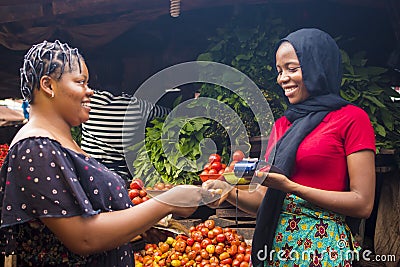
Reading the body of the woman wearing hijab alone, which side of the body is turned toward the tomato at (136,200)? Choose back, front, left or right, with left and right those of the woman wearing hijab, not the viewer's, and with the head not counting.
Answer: right

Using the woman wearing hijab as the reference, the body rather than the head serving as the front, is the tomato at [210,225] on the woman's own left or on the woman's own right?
on the woman's own right

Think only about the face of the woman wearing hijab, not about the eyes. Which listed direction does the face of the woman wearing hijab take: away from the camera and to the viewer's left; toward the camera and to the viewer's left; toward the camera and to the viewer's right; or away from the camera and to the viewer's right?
toward the camera and to the viewer's left

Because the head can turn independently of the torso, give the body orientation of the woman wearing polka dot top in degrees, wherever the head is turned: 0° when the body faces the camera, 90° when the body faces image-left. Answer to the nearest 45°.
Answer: approximately 270°

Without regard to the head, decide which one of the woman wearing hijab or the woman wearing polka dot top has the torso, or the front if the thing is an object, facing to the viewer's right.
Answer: the woman wearing polka dot top

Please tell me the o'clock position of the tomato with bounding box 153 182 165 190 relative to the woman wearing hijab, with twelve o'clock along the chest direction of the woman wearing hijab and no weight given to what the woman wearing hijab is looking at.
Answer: The tomato is roughly at 3 o'clock from the woman wearing hijab.

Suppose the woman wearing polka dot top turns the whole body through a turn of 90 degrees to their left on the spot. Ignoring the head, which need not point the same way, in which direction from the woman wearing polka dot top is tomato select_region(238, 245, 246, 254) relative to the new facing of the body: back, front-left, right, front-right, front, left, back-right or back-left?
front-right

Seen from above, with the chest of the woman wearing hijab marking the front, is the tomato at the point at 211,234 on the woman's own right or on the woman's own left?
on the woman's own right

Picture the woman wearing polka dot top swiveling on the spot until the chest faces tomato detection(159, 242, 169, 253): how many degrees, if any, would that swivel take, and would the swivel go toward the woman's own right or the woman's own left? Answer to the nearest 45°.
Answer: approximately 90° to the woman's own left

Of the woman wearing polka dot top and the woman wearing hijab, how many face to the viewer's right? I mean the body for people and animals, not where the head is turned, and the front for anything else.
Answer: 1

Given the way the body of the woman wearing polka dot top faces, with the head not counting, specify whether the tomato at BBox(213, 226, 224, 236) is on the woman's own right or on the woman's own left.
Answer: on the woman's own left

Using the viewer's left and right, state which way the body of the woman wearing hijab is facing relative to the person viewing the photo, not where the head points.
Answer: facing the viewer and to the left of the viewer

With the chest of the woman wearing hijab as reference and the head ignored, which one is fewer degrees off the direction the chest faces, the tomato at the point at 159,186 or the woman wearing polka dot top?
the woman wearing polka dot top

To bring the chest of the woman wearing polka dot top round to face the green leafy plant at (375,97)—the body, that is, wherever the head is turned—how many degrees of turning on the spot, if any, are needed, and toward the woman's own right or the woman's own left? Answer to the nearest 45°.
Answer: approximately 45° to the woman's own left
